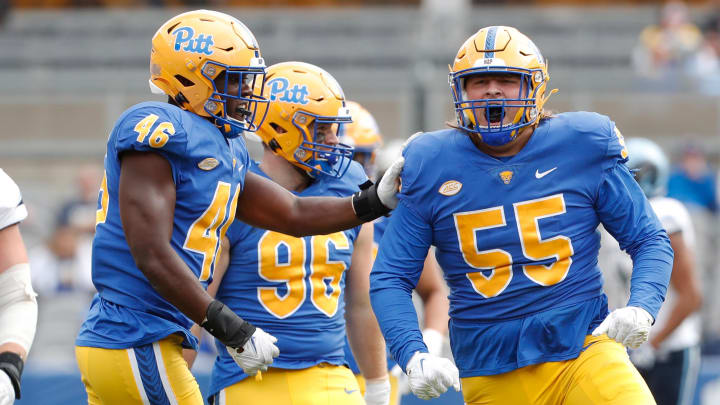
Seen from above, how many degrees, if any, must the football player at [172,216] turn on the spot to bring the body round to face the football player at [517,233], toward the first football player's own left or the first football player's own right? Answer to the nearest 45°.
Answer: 0° — they already face them

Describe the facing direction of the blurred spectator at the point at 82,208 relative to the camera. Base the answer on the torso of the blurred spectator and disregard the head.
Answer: toward the camera

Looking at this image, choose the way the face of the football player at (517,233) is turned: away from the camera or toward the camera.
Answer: toward the camera

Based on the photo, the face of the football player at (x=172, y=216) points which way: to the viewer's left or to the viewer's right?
to the viewer's right

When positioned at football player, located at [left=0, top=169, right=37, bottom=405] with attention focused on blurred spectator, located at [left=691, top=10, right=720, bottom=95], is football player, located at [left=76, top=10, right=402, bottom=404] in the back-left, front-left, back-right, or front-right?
front-right

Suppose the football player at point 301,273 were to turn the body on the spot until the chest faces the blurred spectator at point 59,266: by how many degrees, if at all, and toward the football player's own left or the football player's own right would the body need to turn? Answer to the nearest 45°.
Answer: approximately 180°

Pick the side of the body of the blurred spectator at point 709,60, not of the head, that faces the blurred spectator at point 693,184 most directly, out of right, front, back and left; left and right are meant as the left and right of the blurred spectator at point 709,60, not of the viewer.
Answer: front

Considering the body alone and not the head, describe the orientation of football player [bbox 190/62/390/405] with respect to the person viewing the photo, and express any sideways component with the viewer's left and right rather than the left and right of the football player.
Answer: facing the viewer and to the right of the viewer

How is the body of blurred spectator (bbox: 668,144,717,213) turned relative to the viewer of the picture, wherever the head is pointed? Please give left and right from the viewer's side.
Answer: facing the viewer

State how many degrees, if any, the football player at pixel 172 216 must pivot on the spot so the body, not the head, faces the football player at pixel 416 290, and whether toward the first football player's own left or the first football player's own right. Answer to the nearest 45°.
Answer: approximately 45° to the first football player's own left

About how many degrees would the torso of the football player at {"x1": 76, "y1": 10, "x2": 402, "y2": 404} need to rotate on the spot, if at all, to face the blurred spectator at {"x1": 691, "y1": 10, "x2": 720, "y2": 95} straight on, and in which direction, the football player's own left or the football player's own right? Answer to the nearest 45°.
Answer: approximately 45° to the football player's own left

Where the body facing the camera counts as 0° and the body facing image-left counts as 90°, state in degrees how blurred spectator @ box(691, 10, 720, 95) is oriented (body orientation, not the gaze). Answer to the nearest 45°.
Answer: approximately 0°

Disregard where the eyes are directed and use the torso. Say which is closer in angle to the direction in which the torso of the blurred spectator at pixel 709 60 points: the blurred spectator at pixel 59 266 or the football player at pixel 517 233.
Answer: the football player

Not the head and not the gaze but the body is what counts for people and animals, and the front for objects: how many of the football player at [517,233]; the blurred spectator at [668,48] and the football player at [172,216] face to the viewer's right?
1

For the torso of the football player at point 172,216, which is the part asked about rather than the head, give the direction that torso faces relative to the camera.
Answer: to the viewer's right
